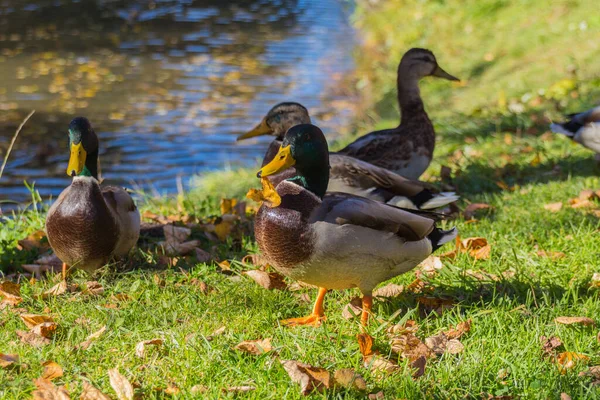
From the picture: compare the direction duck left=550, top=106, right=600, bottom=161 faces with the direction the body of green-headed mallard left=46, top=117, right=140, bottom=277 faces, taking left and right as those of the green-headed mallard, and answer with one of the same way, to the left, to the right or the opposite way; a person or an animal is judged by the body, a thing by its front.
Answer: to the left

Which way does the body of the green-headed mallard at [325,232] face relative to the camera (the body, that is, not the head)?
to the viewer's left

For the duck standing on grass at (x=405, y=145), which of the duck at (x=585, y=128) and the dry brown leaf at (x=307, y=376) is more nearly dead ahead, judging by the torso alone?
the duck

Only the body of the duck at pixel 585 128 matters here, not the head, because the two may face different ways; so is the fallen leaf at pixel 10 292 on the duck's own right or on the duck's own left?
on the duck's own right

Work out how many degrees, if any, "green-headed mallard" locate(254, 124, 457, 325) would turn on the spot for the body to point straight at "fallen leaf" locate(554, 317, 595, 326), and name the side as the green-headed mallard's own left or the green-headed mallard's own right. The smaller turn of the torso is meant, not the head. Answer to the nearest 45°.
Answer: approximately 180°

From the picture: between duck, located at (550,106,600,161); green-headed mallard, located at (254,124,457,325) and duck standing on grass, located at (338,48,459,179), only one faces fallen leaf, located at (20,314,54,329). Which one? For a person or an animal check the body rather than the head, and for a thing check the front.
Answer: the green-headed mallard

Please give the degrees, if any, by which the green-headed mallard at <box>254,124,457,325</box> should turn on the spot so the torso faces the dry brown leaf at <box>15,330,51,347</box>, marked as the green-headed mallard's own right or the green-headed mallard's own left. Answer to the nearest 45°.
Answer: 0° — it already faces it

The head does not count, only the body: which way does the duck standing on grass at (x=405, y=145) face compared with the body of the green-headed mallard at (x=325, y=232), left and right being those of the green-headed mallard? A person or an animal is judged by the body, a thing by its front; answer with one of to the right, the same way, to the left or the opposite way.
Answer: the opposite way

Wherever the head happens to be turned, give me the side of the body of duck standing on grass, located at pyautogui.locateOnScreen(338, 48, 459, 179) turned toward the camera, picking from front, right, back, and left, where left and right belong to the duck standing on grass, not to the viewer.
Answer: right

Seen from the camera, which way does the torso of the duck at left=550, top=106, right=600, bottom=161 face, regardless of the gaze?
to the viewer's right

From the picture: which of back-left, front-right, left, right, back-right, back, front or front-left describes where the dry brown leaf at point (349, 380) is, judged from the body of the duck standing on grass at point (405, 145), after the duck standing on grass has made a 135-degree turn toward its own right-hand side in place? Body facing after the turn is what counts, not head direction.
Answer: front-left
